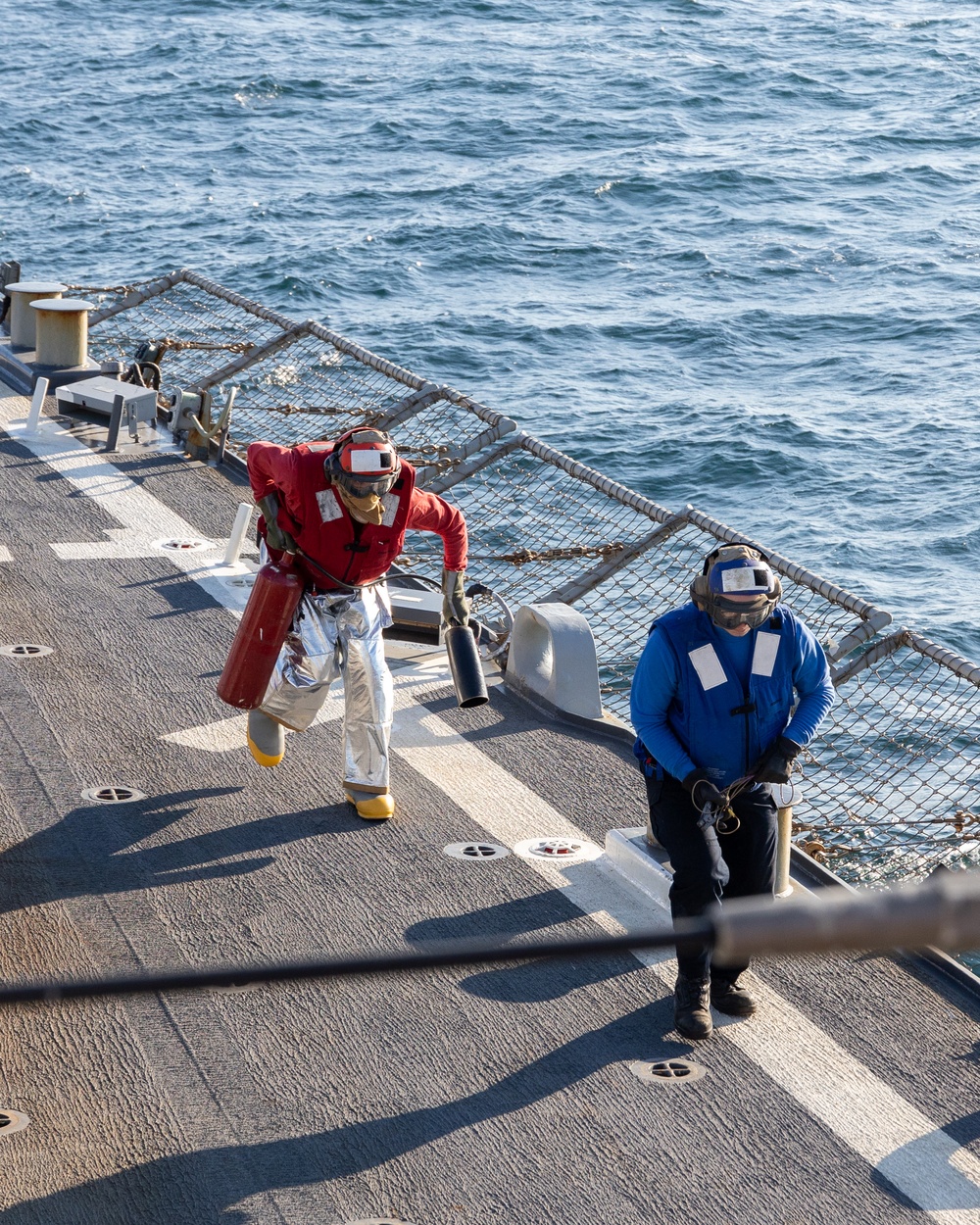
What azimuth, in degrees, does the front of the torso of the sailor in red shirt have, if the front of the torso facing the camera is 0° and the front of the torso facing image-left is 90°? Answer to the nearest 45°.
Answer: approximately 0°

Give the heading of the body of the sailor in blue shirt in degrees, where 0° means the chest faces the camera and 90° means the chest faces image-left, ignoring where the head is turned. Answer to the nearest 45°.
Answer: approximately 0°

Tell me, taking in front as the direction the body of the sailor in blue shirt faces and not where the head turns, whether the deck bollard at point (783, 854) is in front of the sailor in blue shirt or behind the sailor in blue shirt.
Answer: behind

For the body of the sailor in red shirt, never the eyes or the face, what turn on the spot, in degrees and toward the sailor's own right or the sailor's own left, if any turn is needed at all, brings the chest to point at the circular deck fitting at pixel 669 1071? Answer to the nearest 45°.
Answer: approximately 45° to the sailor's own left

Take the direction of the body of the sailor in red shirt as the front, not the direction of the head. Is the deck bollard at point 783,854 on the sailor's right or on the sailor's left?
on the sailor's left

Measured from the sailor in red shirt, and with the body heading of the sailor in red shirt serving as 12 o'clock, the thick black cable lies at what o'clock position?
The thick black cable is roughly at 12 o'clock from the sailor in red shirt.

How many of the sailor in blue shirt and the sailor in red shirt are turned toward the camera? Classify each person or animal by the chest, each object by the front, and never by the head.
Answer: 2

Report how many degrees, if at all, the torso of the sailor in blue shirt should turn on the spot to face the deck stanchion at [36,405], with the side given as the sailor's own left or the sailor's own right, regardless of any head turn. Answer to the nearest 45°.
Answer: approximately 135° to the sailor's own right

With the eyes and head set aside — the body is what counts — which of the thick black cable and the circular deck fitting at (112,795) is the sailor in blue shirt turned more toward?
the thick black cable
